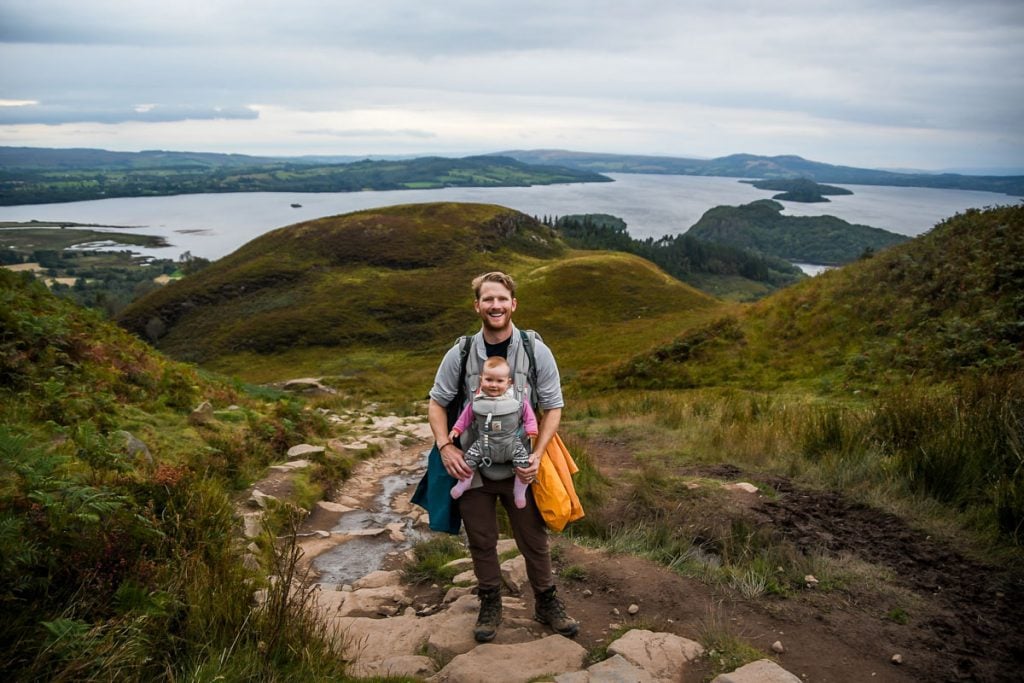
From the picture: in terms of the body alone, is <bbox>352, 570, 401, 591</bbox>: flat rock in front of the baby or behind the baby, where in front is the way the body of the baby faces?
behind

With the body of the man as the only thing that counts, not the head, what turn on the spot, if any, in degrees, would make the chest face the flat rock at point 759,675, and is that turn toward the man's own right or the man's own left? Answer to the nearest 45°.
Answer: approximately 45° to the man's own left

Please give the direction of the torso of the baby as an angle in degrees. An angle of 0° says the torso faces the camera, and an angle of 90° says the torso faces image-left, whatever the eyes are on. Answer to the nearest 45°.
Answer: approximately 0°

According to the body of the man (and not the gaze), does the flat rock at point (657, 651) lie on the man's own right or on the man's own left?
on the man's own left
